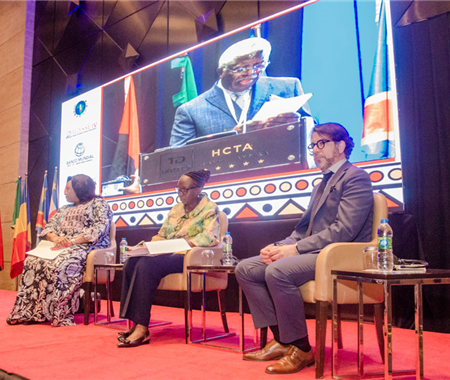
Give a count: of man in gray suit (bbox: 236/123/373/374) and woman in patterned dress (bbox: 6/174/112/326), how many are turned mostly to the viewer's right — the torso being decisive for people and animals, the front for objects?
0

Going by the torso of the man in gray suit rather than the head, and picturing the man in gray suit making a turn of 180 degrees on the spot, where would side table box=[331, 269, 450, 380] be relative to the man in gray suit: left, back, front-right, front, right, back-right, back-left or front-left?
right

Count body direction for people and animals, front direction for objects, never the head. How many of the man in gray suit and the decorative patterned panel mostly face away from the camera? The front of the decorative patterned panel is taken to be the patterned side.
0

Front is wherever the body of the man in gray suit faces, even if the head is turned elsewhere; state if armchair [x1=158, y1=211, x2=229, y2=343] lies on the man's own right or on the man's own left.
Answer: on the man's own right

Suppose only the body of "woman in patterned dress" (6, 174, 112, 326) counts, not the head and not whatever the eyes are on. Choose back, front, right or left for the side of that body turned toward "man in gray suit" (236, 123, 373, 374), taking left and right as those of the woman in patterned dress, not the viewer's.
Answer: left

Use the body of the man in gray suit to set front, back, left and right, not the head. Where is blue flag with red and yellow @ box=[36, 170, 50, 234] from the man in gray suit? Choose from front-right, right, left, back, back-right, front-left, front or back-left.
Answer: right

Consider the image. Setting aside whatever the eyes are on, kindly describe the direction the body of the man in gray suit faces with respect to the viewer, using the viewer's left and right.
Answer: facing the viewer and to the left of the viewer

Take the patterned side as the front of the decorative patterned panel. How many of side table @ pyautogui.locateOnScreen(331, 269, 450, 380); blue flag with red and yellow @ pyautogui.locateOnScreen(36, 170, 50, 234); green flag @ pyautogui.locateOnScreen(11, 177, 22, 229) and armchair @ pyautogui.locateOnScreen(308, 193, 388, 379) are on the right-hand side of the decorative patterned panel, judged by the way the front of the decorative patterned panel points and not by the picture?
2

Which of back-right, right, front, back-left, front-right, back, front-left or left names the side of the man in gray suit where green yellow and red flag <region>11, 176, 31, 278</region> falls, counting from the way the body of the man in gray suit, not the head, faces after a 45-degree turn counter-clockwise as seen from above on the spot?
back-right

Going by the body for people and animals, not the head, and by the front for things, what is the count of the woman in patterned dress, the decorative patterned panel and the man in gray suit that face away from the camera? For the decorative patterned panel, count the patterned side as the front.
0

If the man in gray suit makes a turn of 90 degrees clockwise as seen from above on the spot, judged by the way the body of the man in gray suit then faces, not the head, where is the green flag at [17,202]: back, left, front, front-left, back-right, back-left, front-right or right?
front

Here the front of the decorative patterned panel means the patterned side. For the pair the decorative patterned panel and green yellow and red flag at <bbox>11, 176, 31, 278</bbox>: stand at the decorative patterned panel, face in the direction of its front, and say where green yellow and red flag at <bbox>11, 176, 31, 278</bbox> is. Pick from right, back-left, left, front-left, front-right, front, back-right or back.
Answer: right
